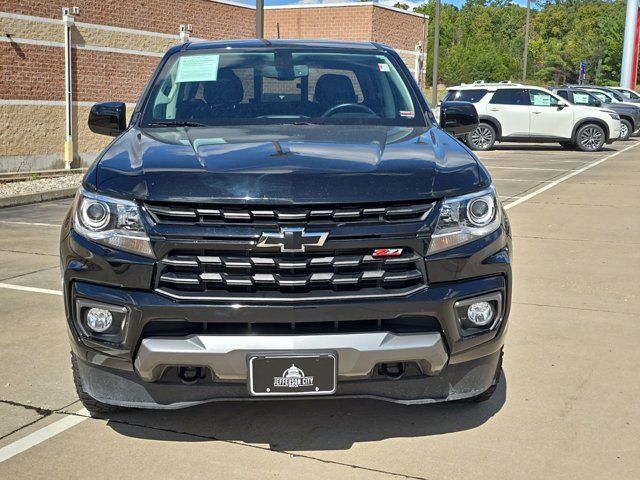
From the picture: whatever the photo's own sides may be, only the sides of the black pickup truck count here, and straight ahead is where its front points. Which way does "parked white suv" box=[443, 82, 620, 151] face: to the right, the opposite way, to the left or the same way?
to the left

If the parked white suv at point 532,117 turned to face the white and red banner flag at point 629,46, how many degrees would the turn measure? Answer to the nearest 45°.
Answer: approximately 90° to its left

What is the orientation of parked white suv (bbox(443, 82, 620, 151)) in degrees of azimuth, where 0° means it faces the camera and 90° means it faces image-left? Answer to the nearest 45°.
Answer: approximately 270°

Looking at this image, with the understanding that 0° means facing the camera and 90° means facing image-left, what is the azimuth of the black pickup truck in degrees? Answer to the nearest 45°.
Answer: approximately 0°

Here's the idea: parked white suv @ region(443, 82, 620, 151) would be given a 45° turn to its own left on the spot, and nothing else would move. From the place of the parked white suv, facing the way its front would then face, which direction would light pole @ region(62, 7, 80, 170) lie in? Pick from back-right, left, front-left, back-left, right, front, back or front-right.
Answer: back

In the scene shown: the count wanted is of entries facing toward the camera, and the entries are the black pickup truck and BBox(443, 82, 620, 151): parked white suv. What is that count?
1

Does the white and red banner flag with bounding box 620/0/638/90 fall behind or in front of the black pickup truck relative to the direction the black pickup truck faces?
behind

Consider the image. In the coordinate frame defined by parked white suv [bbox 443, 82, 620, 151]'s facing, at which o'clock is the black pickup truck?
The black pickup truck is roughly at 3 o'clock from the parked white suv.

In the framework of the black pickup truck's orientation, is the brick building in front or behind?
behind
